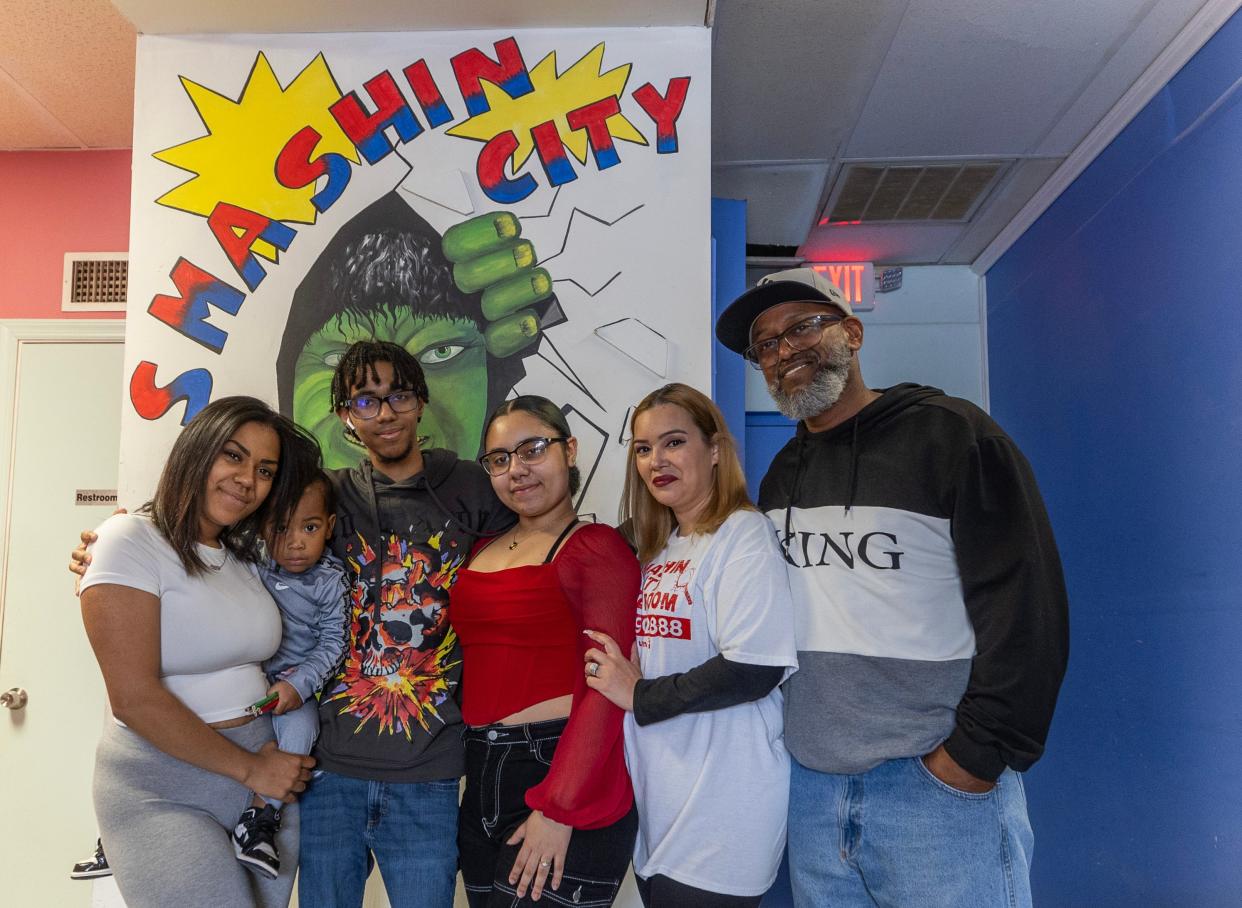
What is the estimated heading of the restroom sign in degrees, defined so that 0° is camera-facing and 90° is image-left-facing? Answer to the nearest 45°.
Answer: approximately 0°

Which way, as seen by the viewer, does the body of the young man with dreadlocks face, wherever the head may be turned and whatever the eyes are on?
toward the camera

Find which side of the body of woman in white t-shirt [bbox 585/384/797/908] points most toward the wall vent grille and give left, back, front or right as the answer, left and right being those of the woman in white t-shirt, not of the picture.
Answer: right

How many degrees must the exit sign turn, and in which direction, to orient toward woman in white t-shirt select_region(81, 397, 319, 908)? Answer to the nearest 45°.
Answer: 0° — it already faces them

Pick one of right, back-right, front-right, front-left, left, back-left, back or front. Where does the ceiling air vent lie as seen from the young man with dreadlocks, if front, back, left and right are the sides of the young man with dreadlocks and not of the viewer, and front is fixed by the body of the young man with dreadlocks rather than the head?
back-left

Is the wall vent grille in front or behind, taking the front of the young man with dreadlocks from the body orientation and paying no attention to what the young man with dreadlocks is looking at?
behind

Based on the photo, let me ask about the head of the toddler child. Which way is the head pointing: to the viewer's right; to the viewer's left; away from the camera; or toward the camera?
toward the camera

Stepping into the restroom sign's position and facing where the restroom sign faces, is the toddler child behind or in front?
in front

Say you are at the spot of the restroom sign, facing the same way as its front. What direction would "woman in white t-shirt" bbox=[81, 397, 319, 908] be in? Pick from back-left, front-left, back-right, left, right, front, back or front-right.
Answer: front

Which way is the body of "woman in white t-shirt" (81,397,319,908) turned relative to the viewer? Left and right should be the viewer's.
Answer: facing the viewer and to the right of the viewer

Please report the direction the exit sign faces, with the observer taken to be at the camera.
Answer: facing the viewer

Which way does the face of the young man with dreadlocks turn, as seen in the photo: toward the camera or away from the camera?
toward the camera

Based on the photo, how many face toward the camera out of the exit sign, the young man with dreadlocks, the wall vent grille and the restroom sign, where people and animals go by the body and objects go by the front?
4

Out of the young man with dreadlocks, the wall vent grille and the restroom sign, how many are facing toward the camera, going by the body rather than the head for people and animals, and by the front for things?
3

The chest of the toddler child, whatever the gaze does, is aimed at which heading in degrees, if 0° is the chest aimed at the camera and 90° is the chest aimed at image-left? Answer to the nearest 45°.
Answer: approximately 45°
